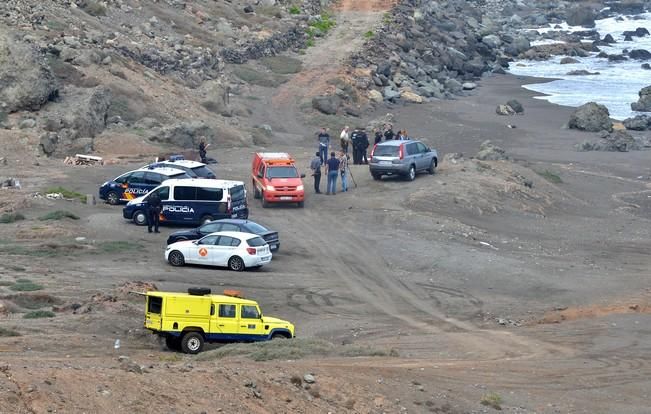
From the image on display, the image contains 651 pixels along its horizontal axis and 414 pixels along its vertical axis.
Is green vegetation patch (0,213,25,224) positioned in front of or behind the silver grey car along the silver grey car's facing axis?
behind

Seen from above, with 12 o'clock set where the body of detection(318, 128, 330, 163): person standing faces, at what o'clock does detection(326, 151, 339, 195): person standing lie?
detection(326, 151, 339, 195): person standing is roughly at 12 o'clock from detection(318, 128, 330, 163): person standing.

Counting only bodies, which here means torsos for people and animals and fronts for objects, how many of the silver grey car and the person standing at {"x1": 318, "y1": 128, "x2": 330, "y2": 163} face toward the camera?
1

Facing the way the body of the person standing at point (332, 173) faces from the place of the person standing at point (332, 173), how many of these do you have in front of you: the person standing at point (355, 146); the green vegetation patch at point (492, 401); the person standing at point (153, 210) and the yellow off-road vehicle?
1

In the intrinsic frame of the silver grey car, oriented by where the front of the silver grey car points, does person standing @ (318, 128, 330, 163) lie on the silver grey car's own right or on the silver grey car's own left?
on the silver grey car's own left

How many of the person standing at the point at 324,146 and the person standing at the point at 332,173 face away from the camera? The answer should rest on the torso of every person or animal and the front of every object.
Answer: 1

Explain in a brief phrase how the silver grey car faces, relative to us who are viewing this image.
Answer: facing away from the viewer and to the right of the viewer

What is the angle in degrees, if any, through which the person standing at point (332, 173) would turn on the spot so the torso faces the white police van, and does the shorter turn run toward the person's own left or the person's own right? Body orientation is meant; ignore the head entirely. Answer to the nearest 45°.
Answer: approximately 135° to the person's own left

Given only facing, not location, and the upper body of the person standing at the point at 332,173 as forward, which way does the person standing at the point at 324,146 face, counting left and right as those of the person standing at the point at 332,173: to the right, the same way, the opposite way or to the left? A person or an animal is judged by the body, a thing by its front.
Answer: the opposite way

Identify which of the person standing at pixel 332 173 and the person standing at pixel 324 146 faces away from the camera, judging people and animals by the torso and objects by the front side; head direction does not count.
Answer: the person standing at pixel 332 173

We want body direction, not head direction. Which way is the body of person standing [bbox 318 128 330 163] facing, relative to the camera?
toward the camera

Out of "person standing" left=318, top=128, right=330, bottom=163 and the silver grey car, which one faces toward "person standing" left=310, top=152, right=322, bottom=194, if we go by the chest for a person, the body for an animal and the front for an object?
"person standing" left=318, top=128, right=330, bottom=163

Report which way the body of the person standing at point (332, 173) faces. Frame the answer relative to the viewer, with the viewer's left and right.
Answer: facing away from the viewer

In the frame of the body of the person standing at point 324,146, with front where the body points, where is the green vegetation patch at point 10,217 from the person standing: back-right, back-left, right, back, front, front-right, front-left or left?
front-right

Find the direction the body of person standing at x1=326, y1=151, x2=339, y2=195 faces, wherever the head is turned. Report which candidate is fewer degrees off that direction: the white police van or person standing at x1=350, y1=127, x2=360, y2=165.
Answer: the person standing
